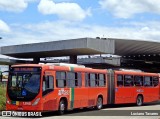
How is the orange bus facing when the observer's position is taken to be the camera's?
facing the viewer and to the left of the viewer
